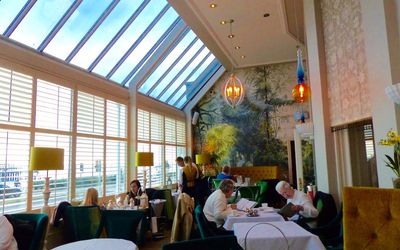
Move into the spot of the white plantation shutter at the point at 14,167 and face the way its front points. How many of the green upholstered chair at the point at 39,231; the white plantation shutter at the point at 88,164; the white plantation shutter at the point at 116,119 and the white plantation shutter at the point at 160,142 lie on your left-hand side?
3

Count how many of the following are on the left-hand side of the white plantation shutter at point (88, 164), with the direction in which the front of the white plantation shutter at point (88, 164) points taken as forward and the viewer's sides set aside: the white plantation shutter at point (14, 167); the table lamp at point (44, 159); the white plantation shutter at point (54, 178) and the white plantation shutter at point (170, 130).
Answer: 1

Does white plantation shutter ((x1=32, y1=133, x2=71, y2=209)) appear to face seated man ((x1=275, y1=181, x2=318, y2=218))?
yes

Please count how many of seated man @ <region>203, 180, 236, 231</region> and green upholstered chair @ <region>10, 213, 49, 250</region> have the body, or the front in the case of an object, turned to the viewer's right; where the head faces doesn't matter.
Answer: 1

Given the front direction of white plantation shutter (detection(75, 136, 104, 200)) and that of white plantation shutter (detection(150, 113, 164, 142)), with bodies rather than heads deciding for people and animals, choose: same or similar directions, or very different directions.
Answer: same or similar directions

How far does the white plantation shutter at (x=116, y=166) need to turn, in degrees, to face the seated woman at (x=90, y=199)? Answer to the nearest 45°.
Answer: approximately 45° to its right

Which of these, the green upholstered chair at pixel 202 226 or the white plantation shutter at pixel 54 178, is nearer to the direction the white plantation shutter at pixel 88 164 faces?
the green upholstered chair

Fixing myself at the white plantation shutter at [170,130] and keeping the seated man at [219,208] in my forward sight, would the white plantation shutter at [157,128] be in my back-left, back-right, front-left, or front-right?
front-right

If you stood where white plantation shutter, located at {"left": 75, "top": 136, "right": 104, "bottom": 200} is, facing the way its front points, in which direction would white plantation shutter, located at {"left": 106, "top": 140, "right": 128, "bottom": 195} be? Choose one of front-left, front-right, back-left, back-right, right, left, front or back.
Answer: left

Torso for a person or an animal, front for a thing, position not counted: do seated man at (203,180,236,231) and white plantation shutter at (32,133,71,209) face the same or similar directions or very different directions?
same or similar directions

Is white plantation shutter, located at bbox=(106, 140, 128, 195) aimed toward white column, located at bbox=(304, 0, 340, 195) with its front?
yes

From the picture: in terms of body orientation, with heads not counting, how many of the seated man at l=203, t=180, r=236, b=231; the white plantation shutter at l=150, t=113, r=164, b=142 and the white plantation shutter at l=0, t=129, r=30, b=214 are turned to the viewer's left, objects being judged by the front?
0

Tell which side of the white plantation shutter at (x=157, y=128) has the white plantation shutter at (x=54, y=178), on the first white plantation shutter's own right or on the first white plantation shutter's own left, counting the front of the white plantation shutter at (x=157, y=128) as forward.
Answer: on the first white plantation shutter's own right

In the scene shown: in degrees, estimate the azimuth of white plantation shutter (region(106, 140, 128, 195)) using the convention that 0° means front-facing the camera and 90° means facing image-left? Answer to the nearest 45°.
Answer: approximately 315°

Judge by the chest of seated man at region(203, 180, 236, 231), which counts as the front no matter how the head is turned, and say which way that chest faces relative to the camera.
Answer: to the viewer's right

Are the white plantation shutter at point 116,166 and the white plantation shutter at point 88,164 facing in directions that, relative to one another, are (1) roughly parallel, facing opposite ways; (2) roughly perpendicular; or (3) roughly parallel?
roughly parallel
